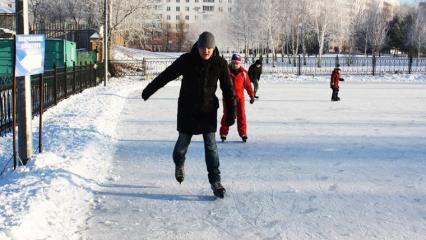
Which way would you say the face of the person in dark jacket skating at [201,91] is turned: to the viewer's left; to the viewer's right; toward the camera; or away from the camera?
toward the camera

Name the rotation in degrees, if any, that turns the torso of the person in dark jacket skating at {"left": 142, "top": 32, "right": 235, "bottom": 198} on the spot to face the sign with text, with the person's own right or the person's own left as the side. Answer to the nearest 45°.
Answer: approximately 135° to the person's own right

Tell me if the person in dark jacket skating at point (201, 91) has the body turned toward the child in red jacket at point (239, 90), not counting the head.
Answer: no

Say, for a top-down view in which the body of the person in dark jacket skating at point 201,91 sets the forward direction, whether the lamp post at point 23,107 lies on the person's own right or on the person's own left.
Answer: on the person's own right

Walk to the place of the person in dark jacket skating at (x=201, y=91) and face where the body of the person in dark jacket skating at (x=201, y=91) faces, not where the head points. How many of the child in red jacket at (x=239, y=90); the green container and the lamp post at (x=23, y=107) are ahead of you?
0

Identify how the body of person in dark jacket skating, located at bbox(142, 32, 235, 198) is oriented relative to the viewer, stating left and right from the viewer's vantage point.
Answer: facing the viewer

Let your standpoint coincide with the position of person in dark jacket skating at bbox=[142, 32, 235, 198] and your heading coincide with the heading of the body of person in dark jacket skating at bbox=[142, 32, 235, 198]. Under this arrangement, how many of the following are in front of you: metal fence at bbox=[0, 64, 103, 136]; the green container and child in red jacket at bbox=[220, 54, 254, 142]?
0

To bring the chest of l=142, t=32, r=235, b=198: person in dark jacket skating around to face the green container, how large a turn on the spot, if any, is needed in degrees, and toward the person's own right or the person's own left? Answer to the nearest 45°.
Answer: approximately 180°
